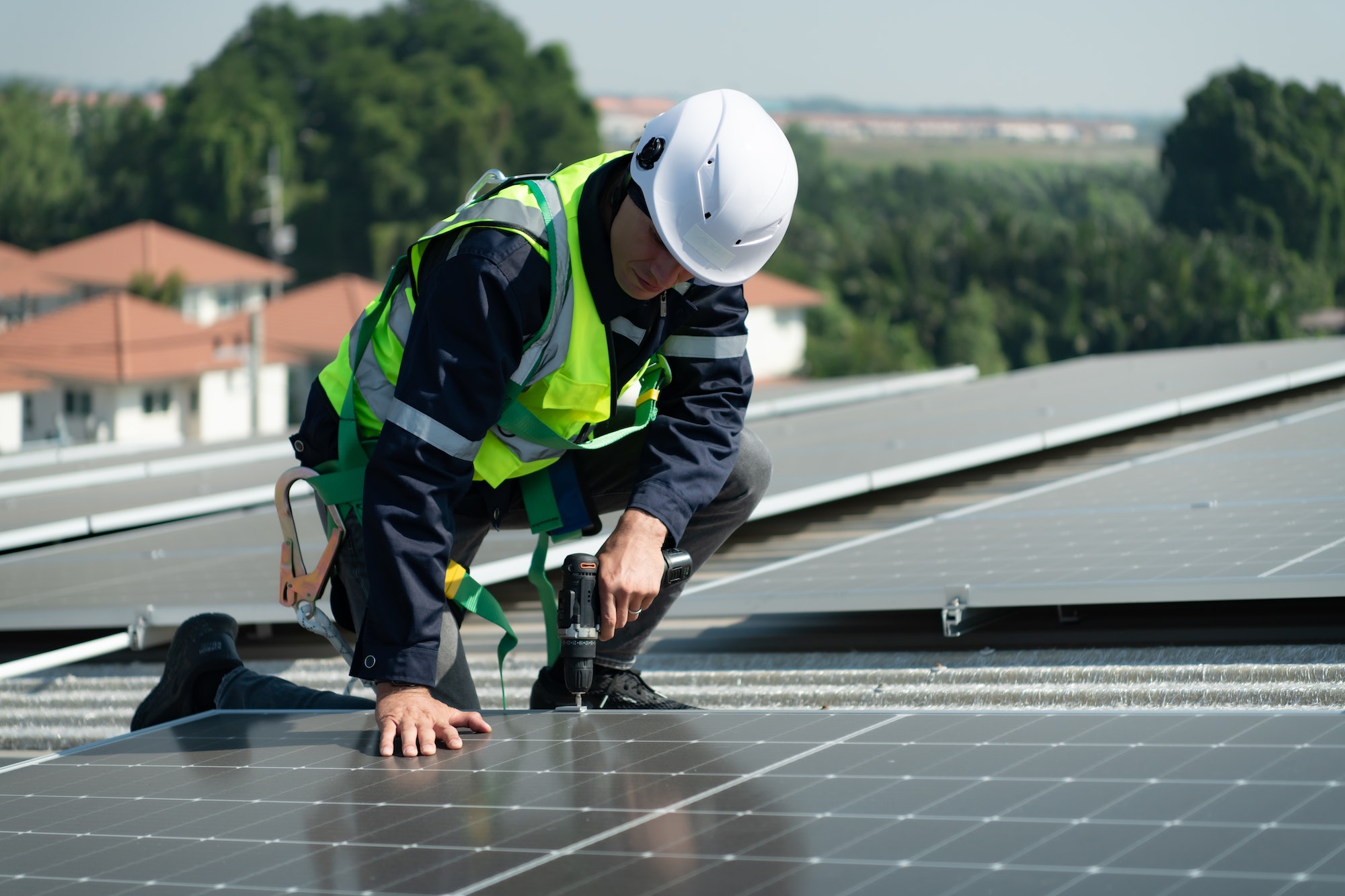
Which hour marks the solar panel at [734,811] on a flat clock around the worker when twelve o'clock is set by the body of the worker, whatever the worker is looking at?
The solar panel is roughly at 1 o'clock from the worker.

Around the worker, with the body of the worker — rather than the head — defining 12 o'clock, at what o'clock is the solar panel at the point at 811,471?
The solar panel is roughly at 8 o'clock from the worker.

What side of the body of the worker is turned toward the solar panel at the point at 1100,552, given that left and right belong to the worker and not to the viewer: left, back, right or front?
left

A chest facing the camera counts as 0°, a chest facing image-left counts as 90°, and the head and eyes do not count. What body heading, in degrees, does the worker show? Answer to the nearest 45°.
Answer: approximately 315°
